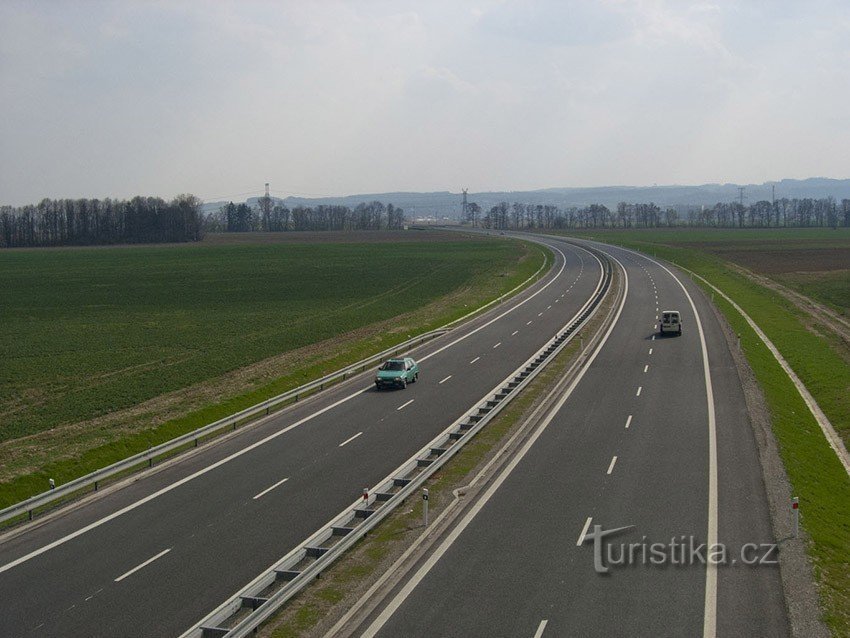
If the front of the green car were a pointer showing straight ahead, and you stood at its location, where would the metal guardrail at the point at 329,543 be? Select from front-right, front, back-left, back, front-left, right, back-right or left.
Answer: front-left

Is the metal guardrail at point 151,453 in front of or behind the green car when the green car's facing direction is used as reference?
in front

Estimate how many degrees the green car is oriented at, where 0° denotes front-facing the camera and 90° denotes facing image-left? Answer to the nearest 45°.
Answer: approximately 45°
